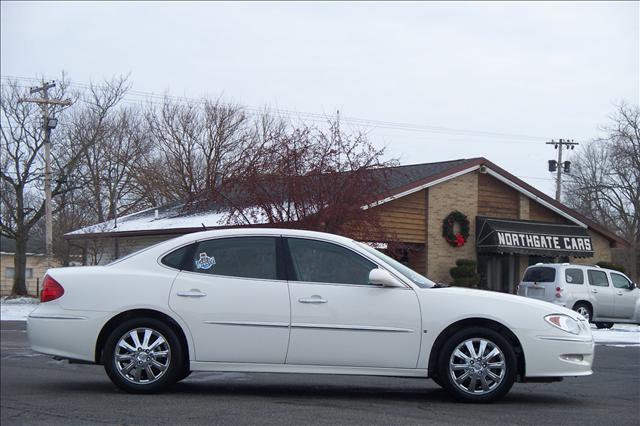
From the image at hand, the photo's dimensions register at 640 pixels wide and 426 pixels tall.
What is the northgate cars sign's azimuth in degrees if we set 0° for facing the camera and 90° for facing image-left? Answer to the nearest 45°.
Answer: approximately 315°

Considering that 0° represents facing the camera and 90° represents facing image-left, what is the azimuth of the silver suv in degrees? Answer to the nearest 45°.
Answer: approximately 225°

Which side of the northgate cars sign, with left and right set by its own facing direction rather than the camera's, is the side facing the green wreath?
right

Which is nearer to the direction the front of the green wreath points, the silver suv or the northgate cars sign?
the silver suv

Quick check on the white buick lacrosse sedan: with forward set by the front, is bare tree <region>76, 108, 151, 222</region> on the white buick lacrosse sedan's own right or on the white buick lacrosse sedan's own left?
on the white buick lacrosse sedan's own left

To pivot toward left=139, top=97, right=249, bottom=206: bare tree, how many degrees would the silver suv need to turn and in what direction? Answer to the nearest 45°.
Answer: approximately 90° to its left

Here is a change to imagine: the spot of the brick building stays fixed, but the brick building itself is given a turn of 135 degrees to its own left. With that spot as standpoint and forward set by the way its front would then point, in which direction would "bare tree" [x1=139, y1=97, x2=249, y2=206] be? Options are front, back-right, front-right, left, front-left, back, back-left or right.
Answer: front-left

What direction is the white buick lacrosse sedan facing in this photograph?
to the viewer's right

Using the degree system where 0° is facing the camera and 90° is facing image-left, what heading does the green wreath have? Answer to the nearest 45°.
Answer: approximately 315°

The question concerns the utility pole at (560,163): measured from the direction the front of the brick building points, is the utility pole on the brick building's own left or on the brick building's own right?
on the brick building's own left

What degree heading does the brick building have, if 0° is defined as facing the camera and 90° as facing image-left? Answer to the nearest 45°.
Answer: approximately 315°

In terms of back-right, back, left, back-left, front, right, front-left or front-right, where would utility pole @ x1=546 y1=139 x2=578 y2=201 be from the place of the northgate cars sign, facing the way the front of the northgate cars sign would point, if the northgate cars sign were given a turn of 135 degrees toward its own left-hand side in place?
front

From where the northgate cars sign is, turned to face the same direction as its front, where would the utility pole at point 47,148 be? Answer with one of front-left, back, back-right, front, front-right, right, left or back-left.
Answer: back-right
